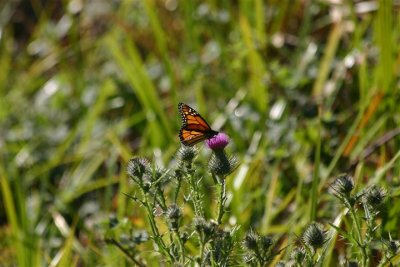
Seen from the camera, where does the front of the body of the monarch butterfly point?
to the viewer's right
